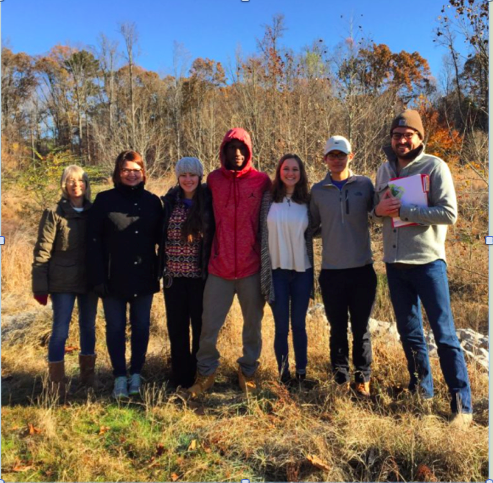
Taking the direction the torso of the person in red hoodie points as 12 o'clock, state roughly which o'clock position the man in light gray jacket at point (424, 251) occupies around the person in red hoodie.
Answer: The man in light gray jacket is roughly at 10 o'clock from the person in red hoodie.

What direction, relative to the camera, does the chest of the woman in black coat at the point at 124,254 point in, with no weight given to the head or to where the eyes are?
toward the camera

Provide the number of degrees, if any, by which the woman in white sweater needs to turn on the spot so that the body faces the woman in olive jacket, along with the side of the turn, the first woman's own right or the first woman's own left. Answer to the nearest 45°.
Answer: approximately 90° to the first woman's own right

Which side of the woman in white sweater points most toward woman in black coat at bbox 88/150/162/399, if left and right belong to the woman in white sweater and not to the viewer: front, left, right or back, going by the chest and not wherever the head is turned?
right

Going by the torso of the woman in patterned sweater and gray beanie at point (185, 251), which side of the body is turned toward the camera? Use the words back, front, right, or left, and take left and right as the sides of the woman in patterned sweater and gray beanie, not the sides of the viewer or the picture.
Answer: front

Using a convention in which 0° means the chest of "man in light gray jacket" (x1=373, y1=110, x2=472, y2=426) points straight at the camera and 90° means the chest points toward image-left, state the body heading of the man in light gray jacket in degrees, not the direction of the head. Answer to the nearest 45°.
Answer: approximately 45°

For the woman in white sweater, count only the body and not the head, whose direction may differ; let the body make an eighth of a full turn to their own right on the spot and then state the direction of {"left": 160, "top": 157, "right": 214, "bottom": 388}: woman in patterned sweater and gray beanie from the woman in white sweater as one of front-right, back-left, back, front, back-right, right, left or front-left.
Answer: front-right

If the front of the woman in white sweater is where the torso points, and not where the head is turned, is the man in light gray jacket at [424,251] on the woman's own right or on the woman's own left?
on the woman's own left

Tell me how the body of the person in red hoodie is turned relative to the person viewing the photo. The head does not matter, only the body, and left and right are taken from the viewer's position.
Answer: facing the viewer

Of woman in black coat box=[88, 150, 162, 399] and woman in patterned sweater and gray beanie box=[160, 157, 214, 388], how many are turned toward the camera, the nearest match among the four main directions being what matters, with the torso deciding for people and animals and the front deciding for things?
2
